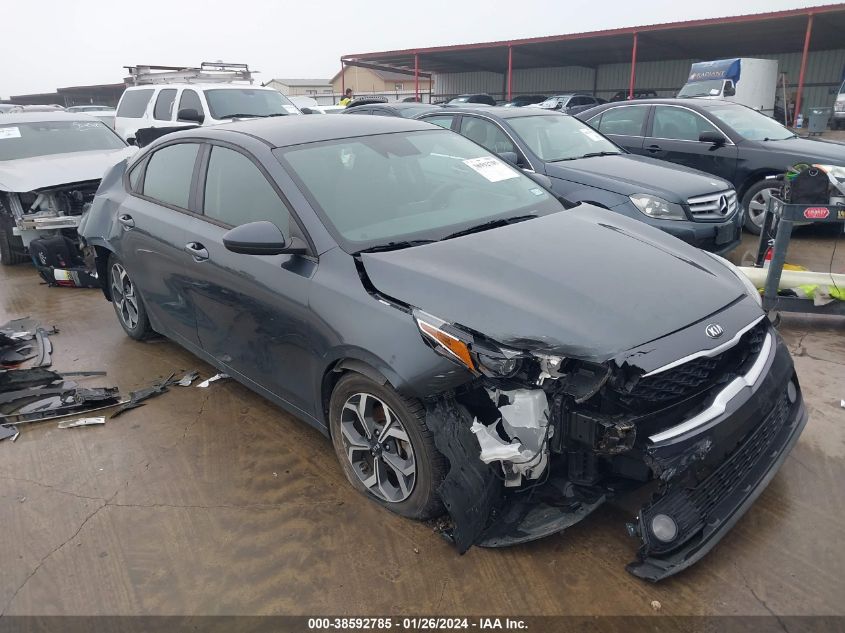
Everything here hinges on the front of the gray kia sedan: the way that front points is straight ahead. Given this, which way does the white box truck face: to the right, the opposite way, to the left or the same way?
to the right

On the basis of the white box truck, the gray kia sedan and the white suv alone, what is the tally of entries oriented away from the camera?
0

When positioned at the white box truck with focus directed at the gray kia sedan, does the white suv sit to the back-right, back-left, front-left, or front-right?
front-right

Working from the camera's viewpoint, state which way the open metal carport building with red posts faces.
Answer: facing the viewer and to the left of the viewer

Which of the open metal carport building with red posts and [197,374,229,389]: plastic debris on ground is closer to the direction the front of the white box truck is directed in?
the plastic debris on ground

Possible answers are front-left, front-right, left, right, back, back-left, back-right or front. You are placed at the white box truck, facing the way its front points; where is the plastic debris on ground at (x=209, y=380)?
front-left

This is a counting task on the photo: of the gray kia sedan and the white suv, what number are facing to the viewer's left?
0

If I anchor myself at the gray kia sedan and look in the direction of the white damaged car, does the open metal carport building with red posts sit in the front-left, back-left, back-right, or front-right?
front-right

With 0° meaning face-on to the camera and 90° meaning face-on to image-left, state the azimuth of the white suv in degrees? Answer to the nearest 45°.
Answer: approximately 315°

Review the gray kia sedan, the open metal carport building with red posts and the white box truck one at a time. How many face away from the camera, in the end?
0

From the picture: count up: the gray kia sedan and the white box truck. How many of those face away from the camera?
0
